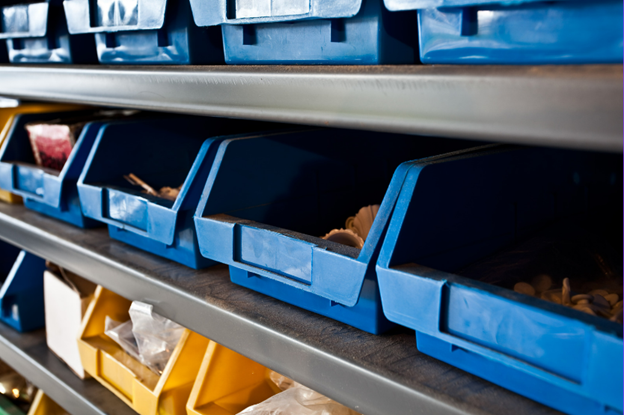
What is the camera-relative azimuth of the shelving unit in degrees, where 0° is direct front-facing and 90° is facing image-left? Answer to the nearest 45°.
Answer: approximately 45°
